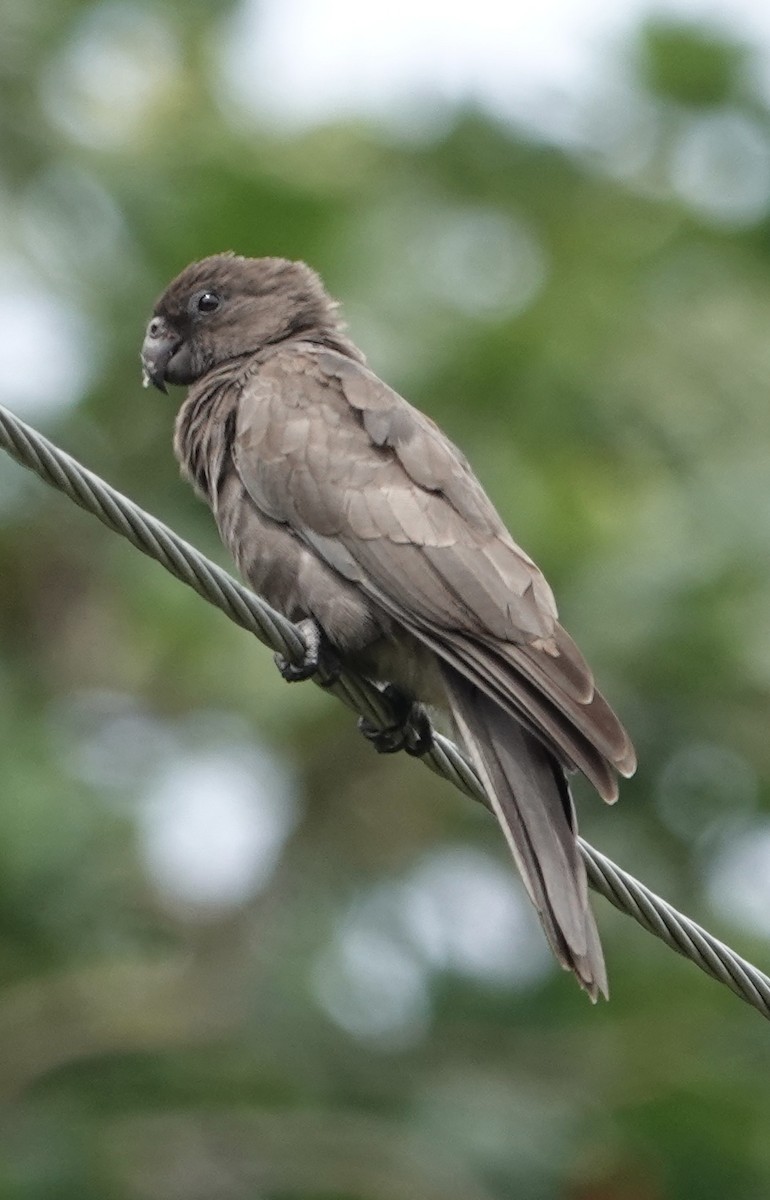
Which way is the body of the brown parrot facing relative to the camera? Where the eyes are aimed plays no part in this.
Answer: to the viewer's left
